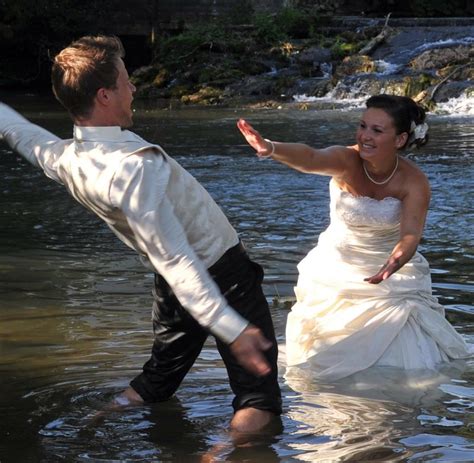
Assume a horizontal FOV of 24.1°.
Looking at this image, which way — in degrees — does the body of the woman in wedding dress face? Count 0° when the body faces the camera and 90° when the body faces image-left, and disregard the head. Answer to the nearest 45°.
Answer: approximately 45°

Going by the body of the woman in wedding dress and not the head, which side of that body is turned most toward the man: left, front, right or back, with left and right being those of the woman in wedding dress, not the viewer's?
front

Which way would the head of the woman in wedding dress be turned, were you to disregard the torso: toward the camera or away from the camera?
toward the camera

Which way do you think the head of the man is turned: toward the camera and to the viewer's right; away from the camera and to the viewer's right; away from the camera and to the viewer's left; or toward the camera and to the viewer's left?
away from the camera and to the viewer's right
